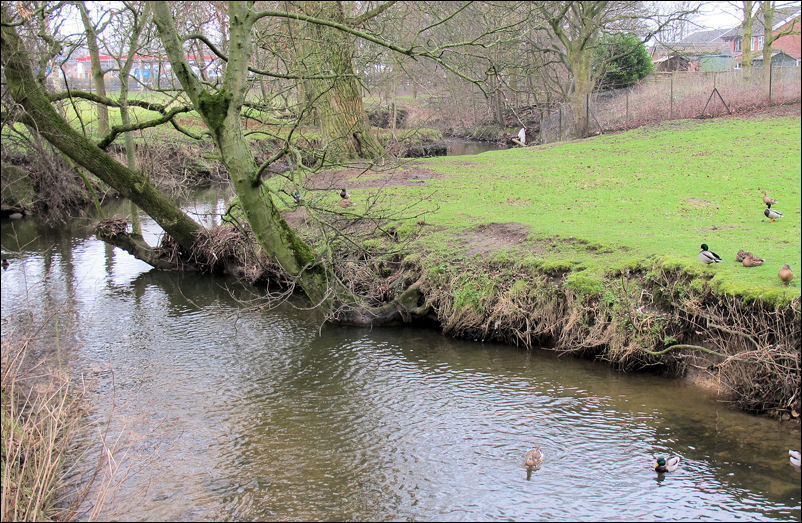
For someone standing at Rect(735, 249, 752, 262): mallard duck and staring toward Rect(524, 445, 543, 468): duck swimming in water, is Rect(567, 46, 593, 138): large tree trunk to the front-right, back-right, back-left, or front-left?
back-right

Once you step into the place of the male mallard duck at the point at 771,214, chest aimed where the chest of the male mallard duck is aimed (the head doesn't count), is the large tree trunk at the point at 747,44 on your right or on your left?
on your right

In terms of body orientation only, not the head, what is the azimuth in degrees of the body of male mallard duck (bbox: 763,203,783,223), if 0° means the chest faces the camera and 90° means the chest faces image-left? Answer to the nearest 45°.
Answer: approximately 90°

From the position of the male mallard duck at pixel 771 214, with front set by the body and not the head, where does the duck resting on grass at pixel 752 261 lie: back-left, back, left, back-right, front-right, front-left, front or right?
left

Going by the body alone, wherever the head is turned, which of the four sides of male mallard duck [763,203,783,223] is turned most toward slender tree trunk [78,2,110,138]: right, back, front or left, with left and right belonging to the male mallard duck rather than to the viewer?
front

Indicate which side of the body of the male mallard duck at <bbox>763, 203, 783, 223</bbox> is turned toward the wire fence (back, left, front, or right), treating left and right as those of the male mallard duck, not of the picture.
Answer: right

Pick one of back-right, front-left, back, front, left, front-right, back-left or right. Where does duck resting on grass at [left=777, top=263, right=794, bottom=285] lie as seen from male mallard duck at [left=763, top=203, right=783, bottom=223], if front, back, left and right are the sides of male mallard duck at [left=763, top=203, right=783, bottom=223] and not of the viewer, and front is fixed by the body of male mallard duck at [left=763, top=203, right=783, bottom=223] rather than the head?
left

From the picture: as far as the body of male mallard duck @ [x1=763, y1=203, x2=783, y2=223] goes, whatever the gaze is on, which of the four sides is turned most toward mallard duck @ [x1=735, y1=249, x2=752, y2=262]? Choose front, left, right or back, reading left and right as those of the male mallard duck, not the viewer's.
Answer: left

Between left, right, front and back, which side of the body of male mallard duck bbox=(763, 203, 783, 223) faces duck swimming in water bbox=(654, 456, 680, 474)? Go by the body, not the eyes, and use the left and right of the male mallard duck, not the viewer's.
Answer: left
